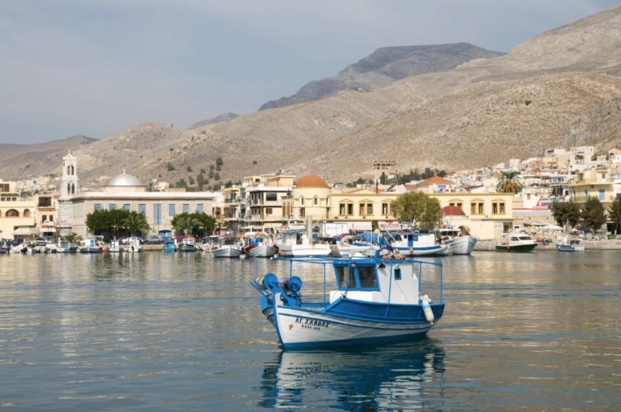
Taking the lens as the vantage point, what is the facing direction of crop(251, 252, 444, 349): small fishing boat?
facing the viewer and to the left of the viewer
